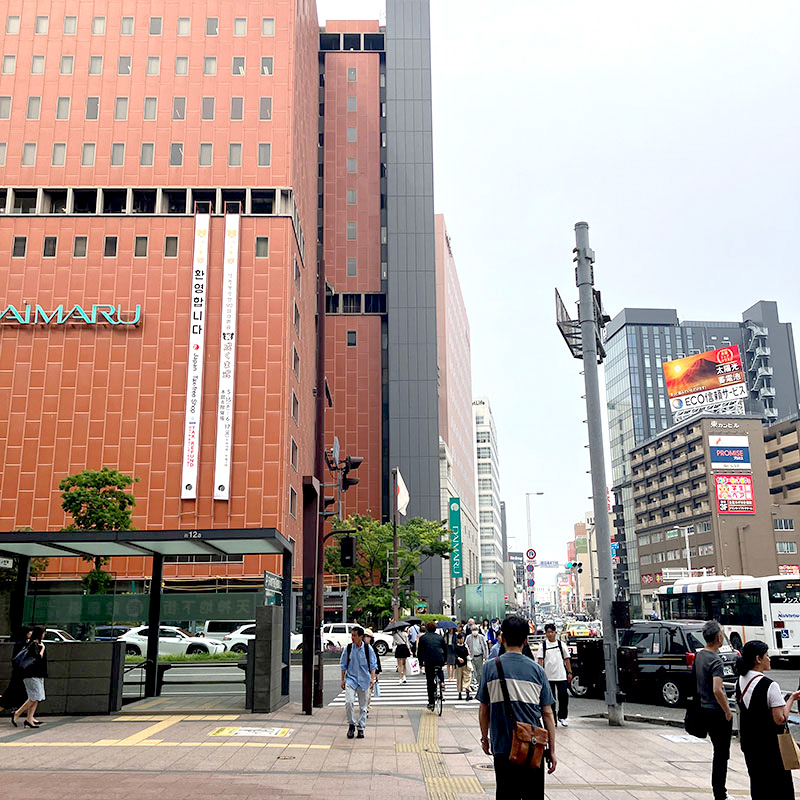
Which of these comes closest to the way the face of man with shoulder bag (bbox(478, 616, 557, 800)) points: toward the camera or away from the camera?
away from the camera

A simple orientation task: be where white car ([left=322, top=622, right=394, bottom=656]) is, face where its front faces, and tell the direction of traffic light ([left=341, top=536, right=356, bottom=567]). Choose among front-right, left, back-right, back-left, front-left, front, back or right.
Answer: right

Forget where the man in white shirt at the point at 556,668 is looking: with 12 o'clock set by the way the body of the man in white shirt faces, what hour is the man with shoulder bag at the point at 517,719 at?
The man with shoulder bag is roughly at 12 o'clock from the man in white shirt.

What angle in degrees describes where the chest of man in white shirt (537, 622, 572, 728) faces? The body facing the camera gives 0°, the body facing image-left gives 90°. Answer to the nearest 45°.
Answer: approximately 0°

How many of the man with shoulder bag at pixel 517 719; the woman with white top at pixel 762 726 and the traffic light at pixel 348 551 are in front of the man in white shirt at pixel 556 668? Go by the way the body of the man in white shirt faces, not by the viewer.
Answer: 2

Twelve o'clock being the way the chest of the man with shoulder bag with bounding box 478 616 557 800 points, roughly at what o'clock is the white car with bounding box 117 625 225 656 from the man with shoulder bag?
The white car is roughly at 11 o'clock from the man with shoulder bag.

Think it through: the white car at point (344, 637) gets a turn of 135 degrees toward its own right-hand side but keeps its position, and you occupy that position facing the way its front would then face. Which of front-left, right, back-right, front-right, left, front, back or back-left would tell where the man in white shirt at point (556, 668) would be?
front-left

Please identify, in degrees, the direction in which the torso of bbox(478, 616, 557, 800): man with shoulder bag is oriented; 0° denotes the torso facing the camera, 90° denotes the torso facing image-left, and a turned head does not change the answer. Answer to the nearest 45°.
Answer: approximately 180°

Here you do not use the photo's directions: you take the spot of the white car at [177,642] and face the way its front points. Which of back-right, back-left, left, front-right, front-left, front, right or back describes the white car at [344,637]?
front-left

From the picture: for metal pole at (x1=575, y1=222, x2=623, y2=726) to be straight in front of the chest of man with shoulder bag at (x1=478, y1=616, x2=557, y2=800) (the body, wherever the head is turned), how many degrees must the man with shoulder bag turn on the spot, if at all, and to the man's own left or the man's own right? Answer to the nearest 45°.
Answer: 0° — they already face it

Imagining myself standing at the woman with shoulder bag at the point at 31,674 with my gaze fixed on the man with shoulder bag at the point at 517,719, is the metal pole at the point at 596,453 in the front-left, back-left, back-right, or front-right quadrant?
front-left

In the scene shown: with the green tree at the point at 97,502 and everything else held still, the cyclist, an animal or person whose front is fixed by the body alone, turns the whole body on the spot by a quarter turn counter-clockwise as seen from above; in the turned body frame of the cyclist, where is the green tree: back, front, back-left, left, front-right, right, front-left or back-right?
front-right

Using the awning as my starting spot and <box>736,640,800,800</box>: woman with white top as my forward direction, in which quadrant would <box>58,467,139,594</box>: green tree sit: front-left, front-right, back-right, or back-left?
back-left
